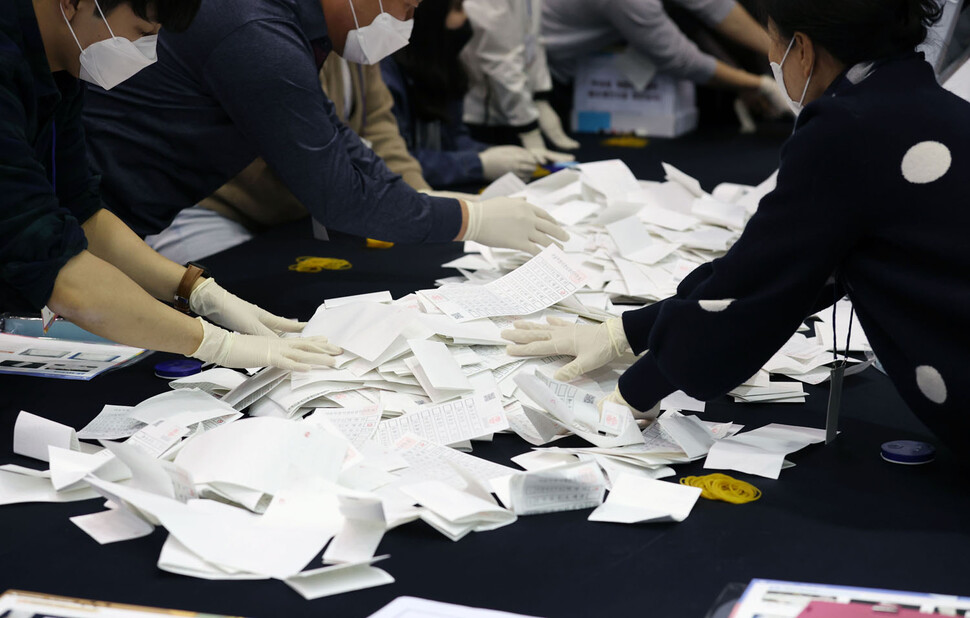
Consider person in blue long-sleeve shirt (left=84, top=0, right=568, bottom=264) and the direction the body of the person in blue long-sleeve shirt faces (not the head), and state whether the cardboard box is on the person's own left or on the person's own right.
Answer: on the person's own left

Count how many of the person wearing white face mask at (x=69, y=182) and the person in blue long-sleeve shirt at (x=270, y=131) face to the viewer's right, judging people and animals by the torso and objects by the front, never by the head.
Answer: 2

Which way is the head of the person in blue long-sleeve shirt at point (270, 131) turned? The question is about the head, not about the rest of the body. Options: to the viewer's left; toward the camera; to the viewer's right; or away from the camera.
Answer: to the viewer's right

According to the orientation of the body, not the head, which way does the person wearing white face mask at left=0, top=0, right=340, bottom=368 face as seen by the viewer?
to the viewer's right

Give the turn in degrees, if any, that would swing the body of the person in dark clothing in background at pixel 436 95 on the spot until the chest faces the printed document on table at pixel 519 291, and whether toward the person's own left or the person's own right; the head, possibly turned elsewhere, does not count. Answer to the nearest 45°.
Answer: approximately 45° to the person's own right

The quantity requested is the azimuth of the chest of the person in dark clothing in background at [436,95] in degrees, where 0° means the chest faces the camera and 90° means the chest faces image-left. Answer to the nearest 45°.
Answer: approximately 315°

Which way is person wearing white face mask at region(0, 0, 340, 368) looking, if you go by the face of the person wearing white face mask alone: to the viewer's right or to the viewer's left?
to the viewer's right

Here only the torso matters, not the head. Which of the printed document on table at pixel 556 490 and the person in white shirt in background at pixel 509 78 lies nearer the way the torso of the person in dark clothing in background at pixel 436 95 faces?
the printed document on table

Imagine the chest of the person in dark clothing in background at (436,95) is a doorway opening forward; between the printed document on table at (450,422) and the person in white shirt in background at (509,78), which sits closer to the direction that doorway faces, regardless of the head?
the printed document on table

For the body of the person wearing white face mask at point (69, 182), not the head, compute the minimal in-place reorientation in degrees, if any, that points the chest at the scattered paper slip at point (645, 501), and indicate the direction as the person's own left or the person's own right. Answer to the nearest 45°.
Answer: approximately 45° to the person's own right

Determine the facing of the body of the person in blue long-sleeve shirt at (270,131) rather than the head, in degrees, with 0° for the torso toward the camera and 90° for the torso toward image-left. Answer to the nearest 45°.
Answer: approximately 270°
